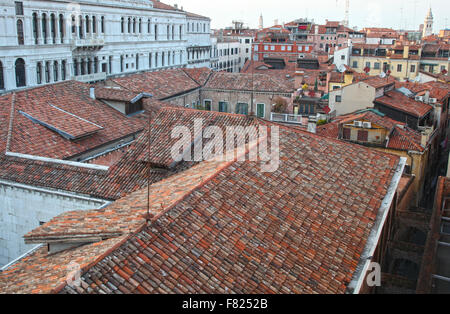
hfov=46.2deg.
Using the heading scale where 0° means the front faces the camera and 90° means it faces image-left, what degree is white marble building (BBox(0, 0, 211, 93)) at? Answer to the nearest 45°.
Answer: approximately 315°
